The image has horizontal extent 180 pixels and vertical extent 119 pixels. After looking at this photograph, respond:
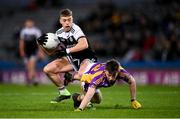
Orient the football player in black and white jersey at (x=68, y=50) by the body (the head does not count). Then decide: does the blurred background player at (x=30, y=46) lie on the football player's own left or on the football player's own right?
on the football player's own right

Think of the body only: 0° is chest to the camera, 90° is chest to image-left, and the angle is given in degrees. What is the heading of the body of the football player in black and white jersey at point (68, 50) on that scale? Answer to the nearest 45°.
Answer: approximately 45°

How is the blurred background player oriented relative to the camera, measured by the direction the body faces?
toward the camera

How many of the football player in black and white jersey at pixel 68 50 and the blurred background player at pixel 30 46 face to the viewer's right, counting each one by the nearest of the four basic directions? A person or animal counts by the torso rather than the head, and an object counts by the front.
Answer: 0

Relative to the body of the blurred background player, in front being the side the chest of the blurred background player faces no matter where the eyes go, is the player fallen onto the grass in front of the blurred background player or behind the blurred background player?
in front

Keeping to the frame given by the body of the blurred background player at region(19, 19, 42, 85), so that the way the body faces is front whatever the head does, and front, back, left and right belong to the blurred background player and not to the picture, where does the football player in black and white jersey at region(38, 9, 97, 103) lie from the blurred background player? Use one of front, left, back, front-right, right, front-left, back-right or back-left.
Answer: front
